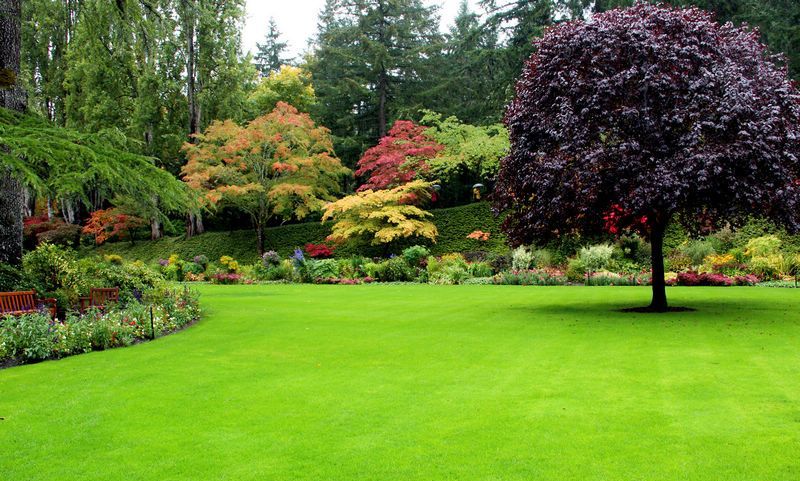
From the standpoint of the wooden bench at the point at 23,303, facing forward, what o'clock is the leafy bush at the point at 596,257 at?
The leafy bush is roughly at 10 o'clock from the wooden bench.

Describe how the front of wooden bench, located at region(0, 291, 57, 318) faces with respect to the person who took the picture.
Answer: facing the viewer and to the right of the viewer

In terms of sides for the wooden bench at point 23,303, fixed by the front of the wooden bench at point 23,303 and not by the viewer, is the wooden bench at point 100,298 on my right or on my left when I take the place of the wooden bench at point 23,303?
on my left

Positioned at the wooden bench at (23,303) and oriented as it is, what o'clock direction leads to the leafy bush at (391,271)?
The leafy bush is roughly at 9 o'clock from the wooden bench.

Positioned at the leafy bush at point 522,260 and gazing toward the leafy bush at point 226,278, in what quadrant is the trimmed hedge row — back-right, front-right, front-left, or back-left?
front-right

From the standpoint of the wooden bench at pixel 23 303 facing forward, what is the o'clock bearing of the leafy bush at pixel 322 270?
The leafy bush is roughly at 9 o'clock from the wooden bench.

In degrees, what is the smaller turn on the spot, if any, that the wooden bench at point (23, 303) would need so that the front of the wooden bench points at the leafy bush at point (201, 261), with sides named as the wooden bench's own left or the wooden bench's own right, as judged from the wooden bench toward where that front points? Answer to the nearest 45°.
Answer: approximately 135° to the wooden bench's own left

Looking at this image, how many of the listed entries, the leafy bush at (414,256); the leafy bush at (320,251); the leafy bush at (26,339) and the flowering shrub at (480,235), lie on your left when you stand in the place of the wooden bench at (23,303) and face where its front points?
3

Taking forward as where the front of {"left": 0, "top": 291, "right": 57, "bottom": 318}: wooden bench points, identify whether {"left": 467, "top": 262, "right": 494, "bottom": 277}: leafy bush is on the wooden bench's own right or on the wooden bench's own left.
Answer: on the wooden bench's own left

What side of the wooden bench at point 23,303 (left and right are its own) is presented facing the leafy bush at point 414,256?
left

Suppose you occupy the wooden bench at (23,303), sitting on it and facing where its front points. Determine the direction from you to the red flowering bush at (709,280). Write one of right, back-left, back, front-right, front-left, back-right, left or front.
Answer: front-left

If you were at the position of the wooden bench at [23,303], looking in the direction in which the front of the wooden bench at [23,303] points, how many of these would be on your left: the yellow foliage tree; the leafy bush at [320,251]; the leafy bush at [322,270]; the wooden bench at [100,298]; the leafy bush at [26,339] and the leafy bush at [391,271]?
5

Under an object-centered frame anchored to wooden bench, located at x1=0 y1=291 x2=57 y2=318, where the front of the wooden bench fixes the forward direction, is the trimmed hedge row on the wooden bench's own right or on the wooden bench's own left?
on the wooden bench's own left

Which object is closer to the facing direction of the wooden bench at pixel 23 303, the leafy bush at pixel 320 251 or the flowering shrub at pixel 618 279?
the flowering shrub

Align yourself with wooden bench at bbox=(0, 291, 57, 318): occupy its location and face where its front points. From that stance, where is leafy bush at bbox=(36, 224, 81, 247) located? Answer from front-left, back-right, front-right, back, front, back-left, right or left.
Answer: back-left

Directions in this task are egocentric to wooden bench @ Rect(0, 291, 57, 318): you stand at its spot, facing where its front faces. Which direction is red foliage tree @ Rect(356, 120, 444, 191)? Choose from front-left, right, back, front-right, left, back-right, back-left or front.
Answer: left

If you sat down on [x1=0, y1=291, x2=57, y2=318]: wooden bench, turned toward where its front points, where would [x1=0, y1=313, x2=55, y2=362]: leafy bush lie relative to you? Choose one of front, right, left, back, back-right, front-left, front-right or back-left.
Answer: front-right

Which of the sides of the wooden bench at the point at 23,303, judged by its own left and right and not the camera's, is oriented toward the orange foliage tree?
left
